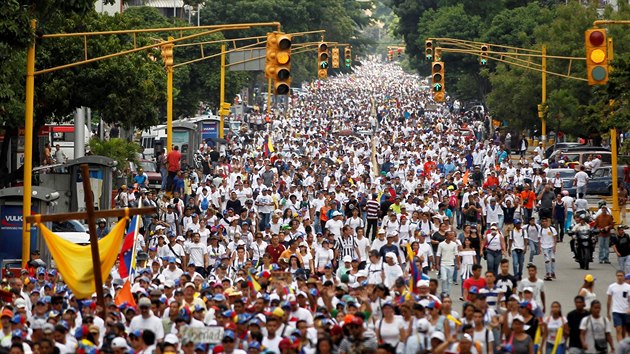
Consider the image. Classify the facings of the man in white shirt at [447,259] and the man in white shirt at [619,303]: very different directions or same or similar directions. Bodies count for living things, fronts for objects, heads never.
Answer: same or similar directions

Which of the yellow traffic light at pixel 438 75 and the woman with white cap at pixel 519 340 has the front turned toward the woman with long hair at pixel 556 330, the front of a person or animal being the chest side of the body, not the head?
the yellow traffic light

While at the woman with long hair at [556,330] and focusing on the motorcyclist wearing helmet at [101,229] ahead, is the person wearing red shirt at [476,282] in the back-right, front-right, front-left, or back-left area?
front-right

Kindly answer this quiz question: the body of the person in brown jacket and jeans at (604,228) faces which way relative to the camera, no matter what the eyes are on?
toward the camera

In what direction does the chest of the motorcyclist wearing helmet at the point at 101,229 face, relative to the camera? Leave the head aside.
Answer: toward the camera

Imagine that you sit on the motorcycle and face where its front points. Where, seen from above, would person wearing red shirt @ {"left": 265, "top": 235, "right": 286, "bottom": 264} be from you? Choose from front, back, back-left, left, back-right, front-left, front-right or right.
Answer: front-right

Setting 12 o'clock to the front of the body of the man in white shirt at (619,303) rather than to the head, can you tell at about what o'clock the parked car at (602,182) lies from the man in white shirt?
The parked car is roughly at 6 o'clock from the man in white shirt.

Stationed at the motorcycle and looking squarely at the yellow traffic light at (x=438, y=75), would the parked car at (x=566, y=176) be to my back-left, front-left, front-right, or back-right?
front-right

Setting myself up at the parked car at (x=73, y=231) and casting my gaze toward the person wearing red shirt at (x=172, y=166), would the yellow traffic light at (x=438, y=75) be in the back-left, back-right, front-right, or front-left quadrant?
front-right

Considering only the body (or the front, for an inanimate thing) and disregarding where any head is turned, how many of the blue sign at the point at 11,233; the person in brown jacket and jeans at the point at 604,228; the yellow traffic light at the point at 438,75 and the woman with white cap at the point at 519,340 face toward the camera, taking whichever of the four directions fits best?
4

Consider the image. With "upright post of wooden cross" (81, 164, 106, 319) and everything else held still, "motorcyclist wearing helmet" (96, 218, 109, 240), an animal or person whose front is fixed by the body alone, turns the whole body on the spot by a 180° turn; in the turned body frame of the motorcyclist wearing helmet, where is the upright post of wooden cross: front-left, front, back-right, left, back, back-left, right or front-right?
back
